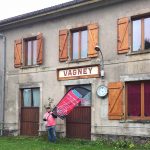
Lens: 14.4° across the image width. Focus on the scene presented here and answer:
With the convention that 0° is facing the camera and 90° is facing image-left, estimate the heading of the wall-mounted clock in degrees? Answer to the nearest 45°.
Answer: approximately 0°

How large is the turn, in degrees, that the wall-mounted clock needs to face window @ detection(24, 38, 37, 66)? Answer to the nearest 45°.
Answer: approximately 135° to its right
